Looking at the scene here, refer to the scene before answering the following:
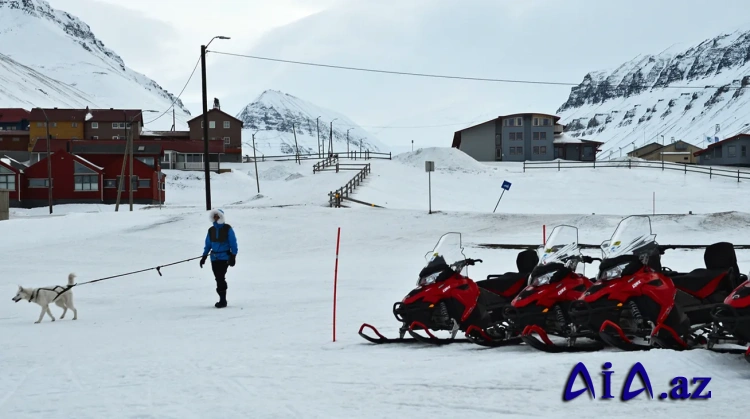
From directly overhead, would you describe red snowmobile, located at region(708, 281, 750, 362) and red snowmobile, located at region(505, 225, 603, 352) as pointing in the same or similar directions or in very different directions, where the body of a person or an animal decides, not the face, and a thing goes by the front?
same or similar directions

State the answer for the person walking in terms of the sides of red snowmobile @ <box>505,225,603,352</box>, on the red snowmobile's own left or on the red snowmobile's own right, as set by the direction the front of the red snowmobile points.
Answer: on the red snowmobile's own right

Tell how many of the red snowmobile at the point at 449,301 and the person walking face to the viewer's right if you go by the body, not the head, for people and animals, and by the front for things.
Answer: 0

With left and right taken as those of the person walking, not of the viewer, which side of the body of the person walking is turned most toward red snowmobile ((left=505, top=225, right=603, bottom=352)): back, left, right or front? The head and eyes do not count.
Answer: left

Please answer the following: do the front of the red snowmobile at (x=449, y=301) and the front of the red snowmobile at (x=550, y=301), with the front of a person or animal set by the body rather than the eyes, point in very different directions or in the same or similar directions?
same or similar directions

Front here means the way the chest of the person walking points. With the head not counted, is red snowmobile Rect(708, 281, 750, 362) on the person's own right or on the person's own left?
on the person's own left

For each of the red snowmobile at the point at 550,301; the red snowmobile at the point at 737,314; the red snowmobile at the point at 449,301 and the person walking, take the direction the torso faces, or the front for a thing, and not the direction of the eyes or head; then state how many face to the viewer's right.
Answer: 0

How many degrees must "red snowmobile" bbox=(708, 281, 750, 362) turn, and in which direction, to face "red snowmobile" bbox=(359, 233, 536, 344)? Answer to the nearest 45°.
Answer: approximately 45° to its right

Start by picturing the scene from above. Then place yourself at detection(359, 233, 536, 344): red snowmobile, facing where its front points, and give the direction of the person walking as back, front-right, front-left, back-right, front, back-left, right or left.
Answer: right

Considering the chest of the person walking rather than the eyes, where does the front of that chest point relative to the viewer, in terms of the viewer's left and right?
facing the viewer and to the left of the viewer

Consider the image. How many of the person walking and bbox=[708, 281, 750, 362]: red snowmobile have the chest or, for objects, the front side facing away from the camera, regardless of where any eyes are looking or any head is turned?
0

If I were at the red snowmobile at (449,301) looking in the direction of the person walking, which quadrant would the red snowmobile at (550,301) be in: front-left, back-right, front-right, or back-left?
back-right
